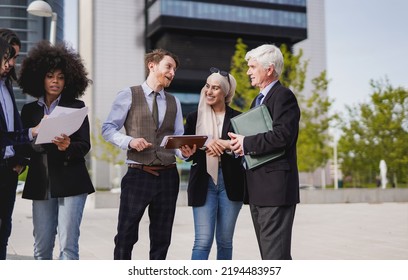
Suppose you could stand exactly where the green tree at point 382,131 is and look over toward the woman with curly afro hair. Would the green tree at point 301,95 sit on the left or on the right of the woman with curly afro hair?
right

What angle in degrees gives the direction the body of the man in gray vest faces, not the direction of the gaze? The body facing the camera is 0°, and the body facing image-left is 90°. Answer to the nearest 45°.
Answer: approximately 315°

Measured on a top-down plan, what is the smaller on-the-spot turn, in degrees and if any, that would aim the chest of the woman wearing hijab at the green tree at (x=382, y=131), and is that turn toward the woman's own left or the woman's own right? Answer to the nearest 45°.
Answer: approximately 180°

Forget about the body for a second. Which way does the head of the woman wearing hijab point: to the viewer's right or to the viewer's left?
to the viewer's left

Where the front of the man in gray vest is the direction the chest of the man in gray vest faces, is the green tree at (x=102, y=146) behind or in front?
behind

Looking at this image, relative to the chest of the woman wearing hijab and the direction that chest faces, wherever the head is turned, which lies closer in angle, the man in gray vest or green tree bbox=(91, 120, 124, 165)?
the man in gray vest

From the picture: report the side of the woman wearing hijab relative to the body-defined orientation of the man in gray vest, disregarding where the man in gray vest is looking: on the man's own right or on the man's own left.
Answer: on the man's own left

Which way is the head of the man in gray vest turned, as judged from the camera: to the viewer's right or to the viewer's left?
to the viewer's right

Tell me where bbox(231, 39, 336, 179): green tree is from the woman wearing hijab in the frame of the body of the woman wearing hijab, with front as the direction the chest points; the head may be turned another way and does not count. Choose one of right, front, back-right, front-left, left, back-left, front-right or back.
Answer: back

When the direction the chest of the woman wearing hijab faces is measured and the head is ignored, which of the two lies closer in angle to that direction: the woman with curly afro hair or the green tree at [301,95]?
the woman with curly afro hair

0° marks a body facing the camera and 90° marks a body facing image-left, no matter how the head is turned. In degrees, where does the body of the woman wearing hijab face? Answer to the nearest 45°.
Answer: approximately 0°
